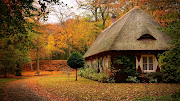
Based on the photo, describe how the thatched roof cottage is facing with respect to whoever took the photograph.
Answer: facing the viewer

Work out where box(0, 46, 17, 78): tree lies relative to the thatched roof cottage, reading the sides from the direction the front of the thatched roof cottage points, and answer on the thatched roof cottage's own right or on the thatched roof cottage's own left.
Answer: on the thatched roof cottage's own right
